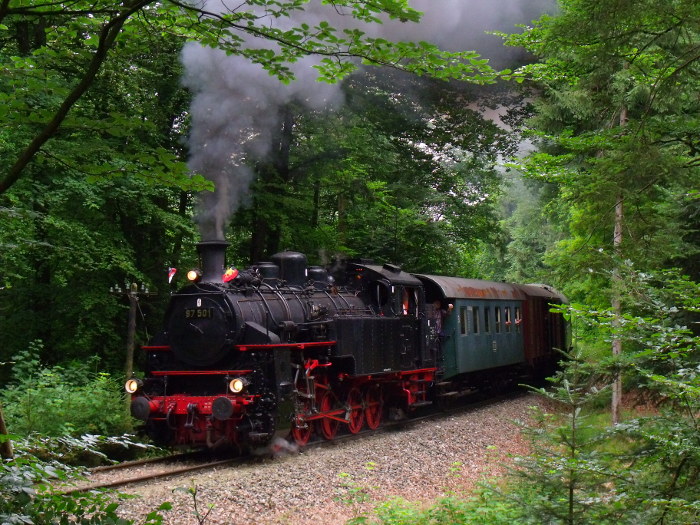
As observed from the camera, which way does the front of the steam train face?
facing the viewer and to the left of the viewer
